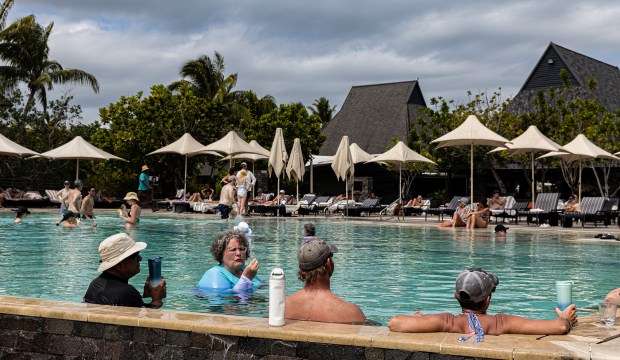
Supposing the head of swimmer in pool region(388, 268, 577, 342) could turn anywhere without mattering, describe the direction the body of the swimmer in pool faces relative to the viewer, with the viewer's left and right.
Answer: facing away from the viewer

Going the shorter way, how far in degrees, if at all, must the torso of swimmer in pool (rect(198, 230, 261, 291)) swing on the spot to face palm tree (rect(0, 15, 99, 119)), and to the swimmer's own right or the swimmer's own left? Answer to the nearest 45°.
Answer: approximately 135° to the swimmer's own left

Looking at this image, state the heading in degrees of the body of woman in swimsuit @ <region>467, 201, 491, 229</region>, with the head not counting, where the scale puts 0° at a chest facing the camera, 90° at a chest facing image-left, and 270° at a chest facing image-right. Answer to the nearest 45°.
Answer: approximately 45°

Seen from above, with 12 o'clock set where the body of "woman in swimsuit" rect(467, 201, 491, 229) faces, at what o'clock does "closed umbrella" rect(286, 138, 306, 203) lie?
The closed umbrella is roughly at 3 o'clock from the woman in swimsuit.

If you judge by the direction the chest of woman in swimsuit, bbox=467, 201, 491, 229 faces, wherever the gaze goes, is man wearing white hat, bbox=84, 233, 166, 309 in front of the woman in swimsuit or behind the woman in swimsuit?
in front

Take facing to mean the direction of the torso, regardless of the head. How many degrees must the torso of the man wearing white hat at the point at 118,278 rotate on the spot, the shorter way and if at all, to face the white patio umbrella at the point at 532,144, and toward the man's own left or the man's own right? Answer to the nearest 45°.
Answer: approximately 45° to the man's own left

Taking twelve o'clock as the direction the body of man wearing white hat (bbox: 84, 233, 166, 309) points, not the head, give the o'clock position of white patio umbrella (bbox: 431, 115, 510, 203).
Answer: The white patio umbrella is roughly at 10 o'clock from the man wearing white hat.

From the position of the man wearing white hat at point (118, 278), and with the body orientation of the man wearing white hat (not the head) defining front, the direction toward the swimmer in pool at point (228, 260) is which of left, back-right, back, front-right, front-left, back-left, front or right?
front-left
